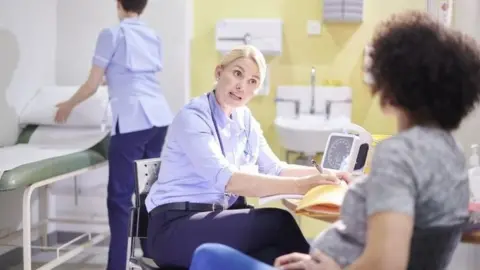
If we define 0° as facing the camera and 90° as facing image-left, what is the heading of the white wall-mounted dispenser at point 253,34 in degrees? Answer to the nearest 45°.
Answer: approximately 0°

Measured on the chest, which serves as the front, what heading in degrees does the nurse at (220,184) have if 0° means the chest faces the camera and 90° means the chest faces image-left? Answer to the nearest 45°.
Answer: approximately 315°

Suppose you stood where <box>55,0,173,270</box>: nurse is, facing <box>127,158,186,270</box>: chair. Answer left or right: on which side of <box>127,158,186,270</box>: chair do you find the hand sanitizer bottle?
left

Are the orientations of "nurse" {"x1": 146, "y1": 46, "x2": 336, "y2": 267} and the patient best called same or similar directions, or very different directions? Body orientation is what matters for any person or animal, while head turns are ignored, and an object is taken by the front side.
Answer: very different directions

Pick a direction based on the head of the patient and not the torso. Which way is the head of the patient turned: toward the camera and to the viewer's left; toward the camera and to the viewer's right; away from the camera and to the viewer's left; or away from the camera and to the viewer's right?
away from the camera and to the viewer's left

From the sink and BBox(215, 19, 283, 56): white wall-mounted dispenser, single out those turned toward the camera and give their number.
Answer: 2

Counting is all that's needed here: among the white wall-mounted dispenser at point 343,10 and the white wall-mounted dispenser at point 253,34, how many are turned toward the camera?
2

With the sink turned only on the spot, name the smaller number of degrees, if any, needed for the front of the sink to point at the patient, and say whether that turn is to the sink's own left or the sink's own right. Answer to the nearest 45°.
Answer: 0° — it already faces them

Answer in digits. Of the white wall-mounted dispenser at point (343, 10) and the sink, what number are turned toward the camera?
2
